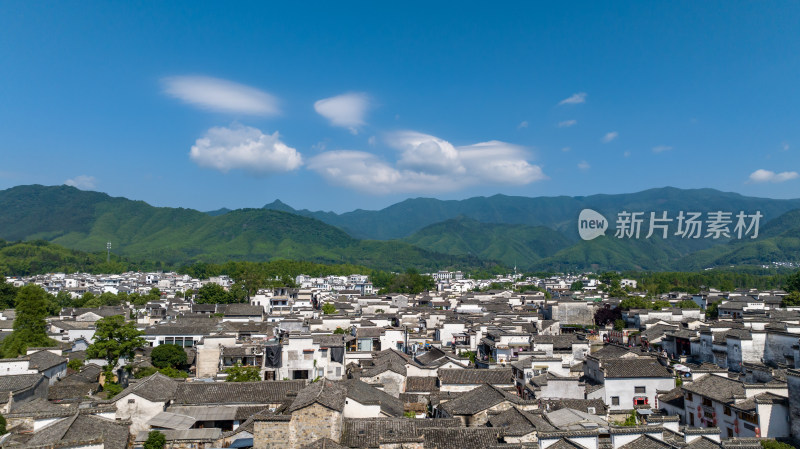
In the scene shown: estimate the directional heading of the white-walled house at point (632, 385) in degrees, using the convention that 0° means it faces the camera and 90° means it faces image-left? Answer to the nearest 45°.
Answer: approximately 0°

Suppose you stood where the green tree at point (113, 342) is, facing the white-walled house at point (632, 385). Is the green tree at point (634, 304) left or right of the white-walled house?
left

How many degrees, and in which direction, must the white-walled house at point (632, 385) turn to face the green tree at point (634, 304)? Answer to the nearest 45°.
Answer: approximately 180°

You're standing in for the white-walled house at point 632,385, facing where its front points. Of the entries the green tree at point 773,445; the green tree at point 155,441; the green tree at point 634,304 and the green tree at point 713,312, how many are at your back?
2

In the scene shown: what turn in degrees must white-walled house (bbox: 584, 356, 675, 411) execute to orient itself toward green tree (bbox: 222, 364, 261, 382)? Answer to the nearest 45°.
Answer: approximately 90° to its right

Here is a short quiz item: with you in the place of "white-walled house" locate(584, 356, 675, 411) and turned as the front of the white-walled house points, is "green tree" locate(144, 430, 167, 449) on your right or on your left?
on your right

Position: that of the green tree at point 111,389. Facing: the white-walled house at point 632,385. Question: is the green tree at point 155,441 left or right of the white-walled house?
right

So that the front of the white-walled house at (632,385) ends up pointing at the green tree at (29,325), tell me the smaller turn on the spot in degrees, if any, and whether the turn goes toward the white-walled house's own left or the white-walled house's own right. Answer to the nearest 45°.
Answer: approximately 90° to the white-walled house's own right

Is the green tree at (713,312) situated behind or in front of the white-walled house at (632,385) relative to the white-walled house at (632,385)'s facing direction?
behind

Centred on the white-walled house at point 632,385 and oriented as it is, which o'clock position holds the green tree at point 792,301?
The green tree is roughly at 7 o'clock from the white-walled house.

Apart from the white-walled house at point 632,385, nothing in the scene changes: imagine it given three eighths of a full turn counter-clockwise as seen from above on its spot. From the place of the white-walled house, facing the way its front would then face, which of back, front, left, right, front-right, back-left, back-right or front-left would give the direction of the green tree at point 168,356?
back-left
